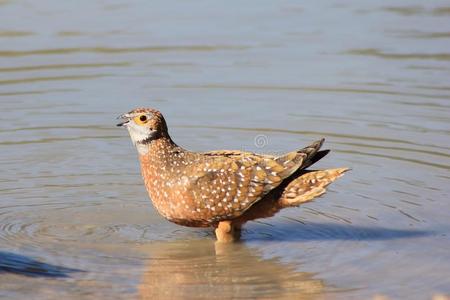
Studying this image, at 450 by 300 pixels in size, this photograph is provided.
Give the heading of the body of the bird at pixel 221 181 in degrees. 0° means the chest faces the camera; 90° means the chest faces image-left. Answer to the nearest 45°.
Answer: approximately 90°
